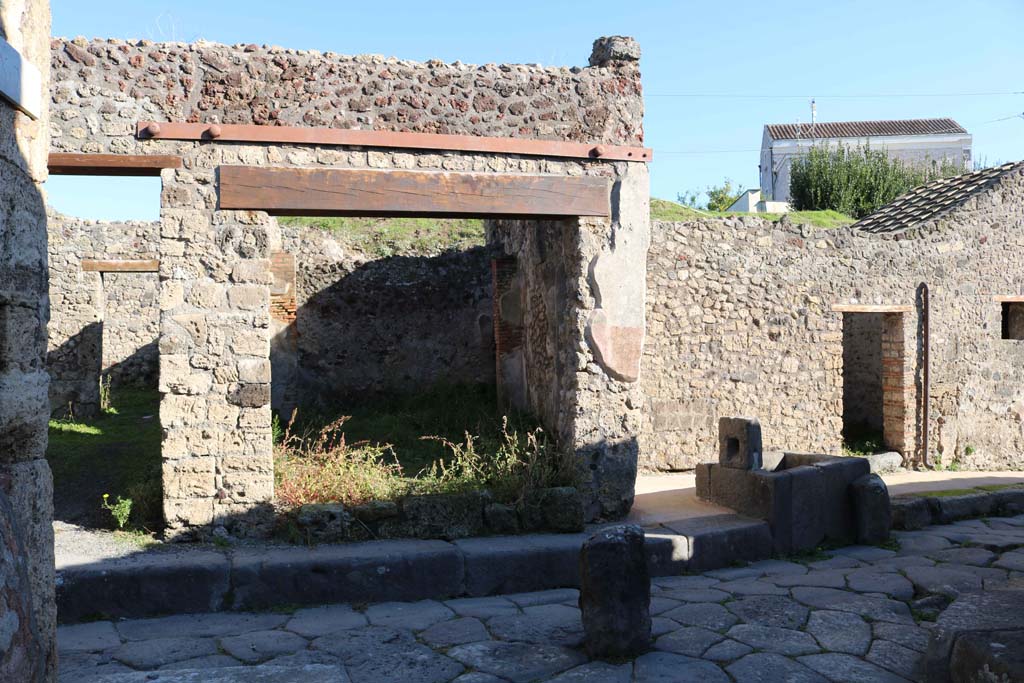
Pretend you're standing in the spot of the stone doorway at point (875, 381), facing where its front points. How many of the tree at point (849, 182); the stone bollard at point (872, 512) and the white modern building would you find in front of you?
1

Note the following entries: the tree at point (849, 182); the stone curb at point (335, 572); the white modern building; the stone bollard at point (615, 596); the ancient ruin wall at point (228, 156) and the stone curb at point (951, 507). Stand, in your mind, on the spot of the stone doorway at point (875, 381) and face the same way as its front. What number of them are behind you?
2

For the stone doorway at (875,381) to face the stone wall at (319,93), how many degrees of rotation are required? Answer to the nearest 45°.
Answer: approximately 45° to its right

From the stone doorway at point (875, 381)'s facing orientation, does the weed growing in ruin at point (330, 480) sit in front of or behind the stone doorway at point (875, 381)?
in front

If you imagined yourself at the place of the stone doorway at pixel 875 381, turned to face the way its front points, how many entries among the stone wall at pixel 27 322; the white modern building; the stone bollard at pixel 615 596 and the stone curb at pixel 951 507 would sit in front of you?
3

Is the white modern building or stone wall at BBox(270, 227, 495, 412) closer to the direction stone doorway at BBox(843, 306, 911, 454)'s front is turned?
the stone wall

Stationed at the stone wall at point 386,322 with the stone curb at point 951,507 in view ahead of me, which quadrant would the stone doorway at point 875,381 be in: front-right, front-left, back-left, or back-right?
front-left

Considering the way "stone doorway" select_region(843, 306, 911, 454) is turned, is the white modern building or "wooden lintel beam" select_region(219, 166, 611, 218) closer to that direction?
the wooden lintel beam

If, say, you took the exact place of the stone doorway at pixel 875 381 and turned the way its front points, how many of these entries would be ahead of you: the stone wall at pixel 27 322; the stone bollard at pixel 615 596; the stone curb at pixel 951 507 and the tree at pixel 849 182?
3

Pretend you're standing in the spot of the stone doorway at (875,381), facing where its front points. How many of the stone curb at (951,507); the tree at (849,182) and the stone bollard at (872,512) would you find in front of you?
2

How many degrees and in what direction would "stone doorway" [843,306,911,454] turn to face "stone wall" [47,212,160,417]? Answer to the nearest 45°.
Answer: approximately 90° to its right

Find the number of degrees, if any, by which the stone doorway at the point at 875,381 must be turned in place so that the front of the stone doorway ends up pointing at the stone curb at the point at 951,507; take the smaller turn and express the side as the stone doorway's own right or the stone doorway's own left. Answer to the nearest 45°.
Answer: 0° — it already faces it

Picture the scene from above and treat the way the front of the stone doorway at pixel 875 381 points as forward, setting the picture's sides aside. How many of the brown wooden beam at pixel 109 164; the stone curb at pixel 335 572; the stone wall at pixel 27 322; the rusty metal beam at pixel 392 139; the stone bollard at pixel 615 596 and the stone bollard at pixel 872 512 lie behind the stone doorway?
0

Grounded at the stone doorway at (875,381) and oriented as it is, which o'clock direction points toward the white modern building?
The white modern building is roughly at 6 o'clock from the stone doorway.

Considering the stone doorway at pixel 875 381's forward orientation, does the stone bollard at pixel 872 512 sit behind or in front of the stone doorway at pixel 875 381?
in front

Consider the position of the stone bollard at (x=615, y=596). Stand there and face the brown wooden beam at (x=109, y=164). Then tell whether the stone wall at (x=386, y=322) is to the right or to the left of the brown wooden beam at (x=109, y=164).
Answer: right

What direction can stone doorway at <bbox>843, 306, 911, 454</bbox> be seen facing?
toward the camera

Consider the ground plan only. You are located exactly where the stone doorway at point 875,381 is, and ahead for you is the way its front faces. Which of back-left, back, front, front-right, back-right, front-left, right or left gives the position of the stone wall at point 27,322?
front

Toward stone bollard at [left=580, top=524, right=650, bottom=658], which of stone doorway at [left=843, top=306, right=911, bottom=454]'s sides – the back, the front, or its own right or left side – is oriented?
front

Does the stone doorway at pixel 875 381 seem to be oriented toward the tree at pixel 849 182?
no
